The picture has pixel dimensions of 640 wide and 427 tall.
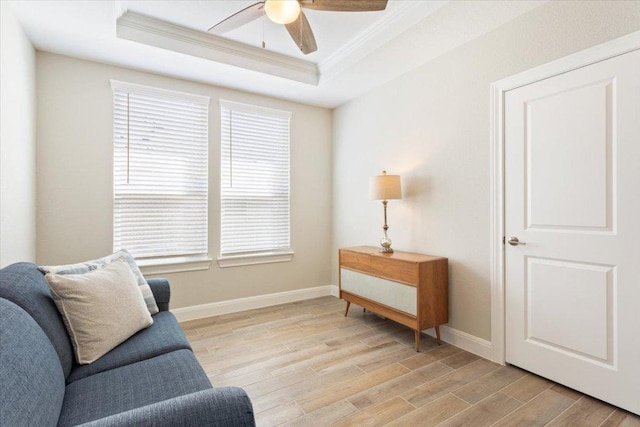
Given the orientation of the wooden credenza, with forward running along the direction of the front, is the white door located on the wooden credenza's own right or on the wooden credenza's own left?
on the wooden credenza's own left

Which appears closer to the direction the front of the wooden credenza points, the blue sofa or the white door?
the blue sofa

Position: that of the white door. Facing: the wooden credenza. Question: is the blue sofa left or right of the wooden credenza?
left

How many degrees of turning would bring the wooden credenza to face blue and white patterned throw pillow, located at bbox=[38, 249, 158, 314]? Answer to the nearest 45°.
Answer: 0° — it already faces it

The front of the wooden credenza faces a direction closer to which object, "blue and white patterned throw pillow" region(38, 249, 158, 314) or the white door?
the blue and white patterned throw pillow

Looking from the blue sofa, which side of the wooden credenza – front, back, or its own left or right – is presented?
front

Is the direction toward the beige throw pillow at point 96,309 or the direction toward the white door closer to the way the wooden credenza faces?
the beige throw pillow

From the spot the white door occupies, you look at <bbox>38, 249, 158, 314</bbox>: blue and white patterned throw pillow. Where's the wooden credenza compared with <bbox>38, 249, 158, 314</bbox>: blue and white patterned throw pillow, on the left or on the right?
right

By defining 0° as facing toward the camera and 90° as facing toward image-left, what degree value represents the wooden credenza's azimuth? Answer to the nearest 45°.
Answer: approximately 45°
